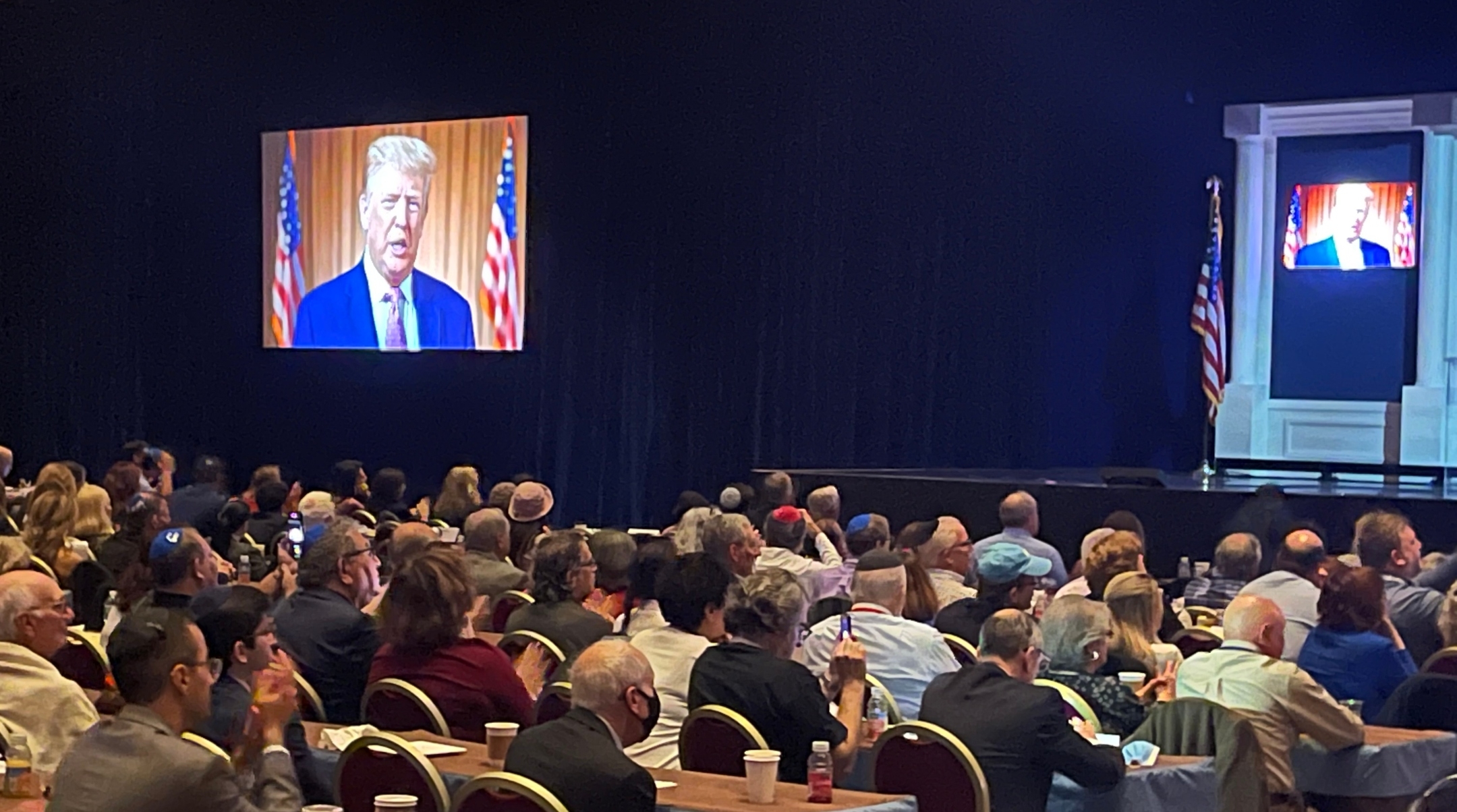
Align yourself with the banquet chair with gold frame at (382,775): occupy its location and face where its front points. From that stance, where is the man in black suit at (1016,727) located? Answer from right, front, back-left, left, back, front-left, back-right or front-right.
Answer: front-right

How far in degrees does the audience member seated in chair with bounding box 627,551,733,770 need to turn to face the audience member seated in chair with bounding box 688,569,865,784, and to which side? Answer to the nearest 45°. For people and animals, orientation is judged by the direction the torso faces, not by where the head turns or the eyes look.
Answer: approximately 90° to their right

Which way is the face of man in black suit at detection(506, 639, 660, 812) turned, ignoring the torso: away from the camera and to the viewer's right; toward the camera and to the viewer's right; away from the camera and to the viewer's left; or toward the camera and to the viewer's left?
away from the camera and to the viewer's right

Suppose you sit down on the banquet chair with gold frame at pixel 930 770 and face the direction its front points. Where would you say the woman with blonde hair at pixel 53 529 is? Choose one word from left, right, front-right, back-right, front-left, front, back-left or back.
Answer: left

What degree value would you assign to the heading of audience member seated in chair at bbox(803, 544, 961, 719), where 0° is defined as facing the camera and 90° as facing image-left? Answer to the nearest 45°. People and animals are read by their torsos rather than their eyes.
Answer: approximately 180°

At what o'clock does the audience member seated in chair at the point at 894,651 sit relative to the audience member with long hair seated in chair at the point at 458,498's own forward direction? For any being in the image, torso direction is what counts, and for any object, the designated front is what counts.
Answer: the audience member seated in chair at the point at 894,651 is roughly at 4 o'clock from the audience member with long hair seated in chair at the point at 458,498.

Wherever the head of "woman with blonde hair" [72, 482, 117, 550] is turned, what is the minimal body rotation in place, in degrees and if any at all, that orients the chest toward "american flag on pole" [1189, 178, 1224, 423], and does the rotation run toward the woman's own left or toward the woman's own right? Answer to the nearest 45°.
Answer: approximately 45° to the woman's own right

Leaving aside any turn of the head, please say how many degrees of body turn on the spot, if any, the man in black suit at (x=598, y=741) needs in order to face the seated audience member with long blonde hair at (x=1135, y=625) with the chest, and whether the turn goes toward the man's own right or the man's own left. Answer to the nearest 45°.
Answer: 0° — they already face them

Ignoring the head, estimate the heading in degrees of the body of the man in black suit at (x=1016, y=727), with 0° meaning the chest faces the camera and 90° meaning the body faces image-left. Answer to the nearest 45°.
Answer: approximately 225°

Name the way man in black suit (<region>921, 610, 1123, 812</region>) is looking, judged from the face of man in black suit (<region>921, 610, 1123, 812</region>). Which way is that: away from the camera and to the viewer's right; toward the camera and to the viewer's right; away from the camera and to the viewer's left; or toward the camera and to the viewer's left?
away from the camera and to the viewer's right
